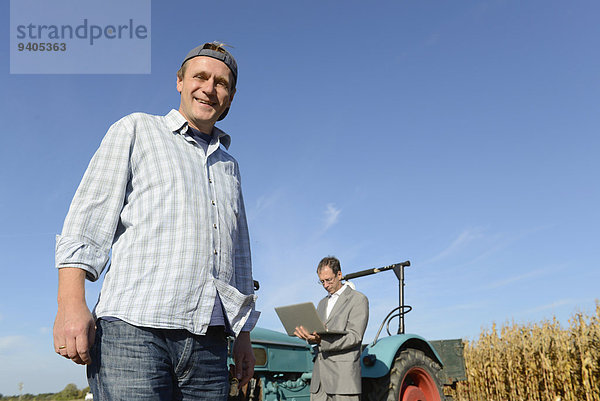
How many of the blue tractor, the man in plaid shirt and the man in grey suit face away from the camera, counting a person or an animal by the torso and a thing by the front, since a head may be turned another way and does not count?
0

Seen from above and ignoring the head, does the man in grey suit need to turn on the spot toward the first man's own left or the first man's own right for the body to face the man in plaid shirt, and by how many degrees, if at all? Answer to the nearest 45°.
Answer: approximately 45° to the first man's own left

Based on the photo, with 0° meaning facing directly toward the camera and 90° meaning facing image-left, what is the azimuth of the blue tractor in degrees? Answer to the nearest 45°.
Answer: approximately 45°

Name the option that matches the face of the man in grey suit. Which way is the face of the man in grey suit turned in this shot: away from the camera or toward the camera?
toward the camera

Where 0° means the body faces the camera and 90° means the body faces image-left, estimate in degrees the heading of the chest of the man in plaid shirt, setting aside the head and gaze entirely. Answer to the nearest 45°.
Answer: approximately 315°

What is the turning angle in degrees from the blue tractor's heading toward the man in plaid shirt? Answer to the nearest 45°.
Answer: approximately 45° to its left

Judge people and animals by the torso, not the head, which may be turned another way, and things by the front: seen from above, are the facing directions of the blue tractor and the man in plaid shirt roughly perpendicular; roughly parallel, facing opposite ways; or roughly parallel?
roughly perpendicular

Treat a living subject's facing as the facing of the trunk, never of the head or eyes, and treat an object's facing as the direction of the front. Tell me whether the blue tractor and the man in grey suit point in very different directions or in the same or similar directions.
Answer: same or similar directions

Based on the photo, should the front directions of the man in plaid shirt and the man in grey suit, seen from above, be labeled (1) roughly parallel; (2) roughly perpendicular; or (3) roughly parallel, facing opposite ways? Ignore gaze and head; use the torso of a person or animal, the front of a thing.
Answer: roughly perpendicular

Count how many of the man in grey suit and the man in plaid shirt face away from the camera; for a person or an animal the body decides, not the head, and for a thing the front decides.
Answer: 0

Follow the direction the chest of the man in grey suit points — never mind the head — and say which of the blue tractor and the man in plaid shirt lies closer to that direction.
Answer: the man in plaid shirt

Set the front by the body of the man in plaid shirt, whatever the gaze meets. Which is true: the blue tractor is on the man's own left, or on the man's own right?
on the man's own left

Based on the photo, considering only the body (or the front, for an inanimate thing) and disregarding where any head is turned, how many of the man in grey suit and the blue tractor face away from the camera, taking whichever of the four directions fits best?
0

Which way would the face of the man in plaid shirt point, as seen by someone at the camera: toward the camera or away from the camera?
toward the camera

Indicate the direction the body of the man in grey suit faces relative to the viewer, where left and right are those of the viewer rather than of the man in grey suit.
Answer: facing the viewer and to the left of the viewer

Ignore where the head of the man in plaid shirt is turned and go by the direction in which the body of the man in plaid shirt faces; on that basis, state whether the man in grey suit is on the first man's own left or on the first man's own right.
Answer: on the first man's own left
